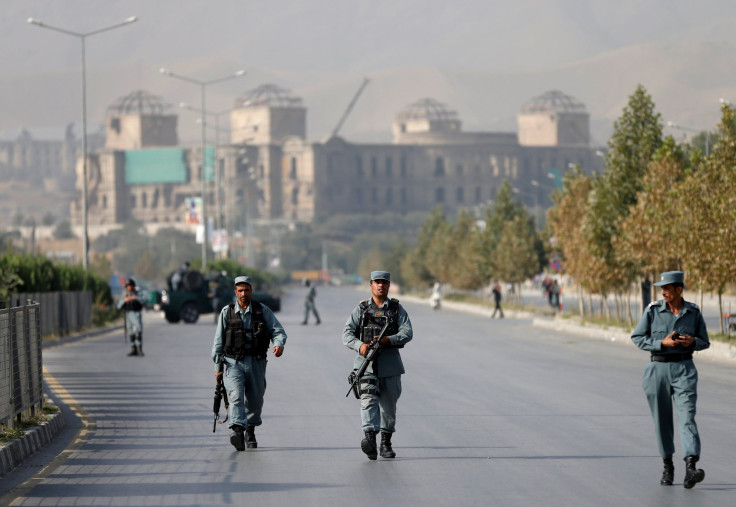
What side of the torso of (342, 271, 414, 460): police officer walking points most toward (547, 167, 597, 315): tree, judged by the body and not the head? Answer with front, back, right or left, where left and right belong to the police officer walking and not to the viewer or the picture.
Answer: back

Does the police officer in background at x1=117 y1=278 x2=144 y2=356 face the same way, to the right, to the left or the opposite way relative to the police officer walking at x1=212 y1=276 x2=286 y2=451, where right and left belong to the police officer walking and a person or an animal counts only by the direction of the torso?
the same way

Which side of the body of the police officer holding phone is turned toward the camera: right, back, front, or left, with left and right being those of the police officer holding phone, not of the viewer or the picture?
front

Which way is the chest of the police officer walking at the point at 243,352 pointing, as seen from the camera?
toward the camera

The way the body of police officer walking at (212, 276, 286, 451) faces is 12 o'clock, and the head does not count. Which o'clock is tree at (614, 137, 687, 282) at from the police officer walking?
The tree is roughly at 7 o'clock from the police officer walking.

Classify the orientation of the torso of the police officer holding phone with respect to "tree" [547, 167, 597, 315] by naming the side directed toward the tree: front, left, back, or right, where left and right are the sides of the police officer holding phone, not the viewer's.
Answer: back

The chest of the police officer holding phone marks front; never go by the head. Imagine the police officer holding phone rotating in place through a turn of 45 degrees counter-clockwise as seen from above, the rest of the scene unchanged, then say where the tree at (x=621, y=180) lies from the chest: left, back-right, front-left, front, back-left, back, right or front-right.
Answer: back-left

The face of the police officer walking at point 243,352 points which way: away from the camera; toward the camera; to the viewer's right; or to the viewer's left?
toward the camera

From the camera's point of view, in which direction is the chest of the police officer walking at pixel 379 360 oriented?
toward the camera

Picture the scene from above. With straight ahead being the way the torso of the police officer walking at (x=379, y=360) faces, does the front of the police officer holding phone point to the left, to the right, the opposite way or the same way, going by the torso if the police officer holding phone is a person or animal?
the same way

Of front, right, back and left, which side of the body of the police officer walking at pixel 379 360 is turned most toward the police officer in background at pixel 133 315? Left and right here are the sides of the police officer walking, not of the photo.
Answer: back

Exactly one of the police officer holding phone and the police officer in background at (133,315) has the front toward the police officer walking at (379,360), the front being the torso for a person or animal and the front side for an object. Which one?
the police officer in background

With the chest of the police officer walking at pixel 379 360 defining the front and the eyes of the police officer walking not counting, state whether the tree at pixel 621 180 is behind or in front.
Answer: behind
